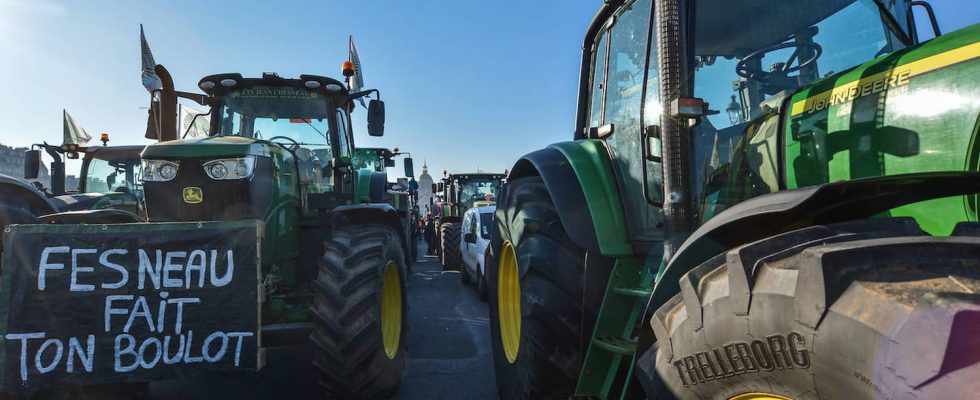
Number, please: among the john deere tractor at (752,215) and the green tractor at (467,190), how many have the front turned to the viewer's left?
0

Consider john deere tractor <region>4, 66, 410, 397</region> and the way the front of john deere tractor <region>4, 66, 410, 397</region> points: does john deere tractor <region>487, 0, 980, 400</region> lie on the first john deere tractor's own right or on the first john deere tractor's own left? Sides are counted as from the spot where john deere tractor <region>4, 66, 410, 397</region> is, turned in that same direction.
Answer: on the first john deere tractor's own left

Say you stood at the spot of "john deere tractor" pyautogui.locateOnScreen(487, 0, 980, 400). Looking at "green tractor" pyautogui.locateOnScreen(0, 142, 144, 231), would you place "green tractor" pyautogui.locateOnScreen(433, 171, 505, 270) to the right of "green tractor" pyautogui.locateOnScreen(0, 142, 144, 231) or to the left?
right

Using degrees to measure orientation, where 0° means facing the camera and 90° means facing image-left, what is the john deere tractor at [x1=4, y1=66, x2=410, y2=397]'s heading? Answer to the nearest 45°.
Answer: approximately 45°
